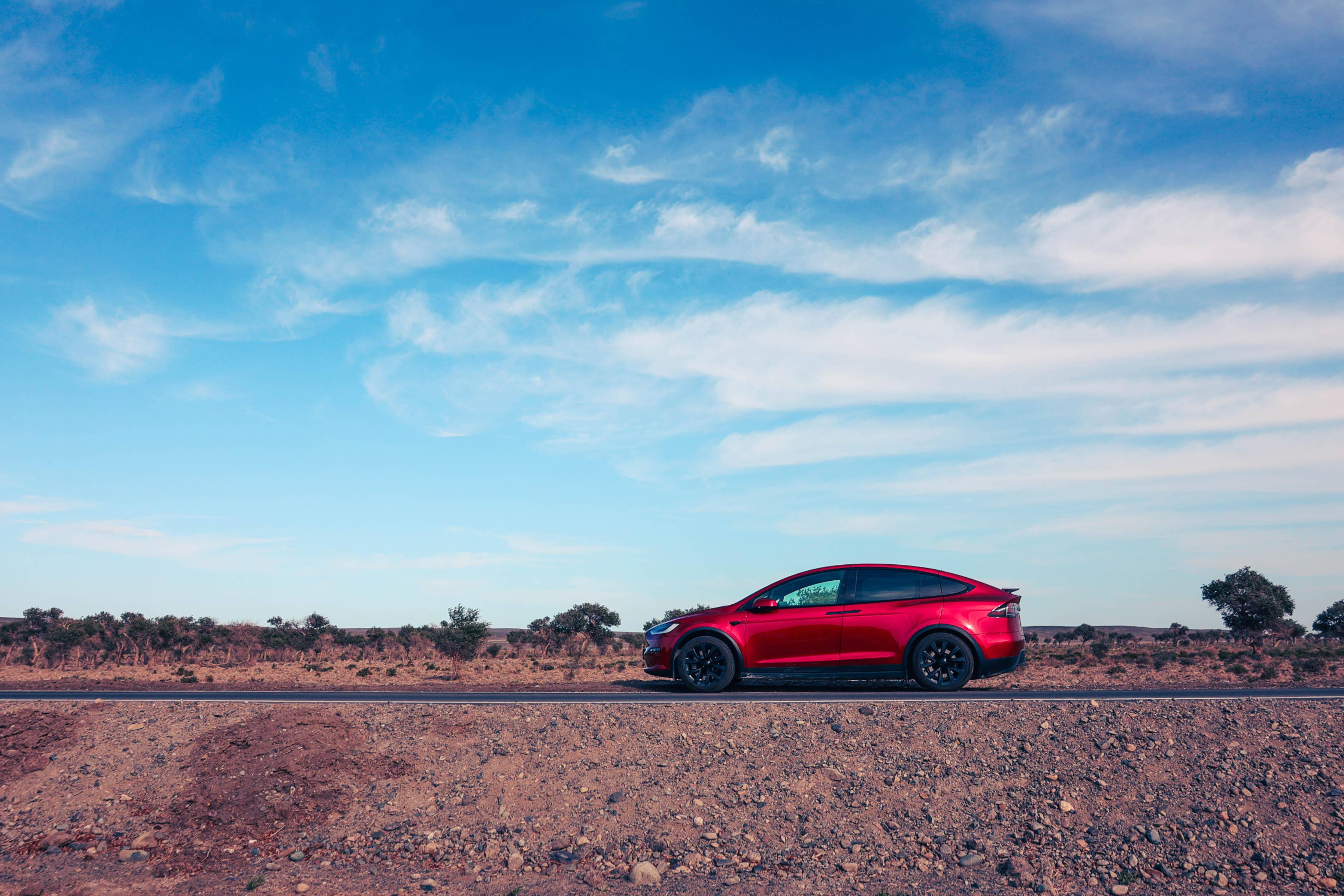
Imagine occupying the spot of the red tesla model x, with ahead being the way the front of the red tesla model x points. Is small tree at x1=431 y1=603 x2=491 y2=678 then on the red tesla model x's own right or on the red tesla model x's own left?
on the red tesla model x's own right

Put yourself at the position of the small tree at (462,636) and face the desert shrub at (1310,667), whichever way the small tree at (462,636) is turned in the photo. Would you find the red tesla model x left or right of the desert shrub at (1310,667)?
right

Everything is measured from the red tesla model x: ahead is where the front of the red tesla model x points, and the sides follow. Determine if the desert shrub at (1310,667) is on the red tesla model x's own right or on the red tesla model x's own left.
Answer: on the red tesla model x's own right

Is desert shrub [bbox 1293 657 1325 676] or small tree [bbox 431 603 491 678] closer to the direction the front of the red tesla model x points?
the small tree

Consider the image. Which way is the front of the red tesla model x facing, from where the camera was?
facing to the left of the viewer
